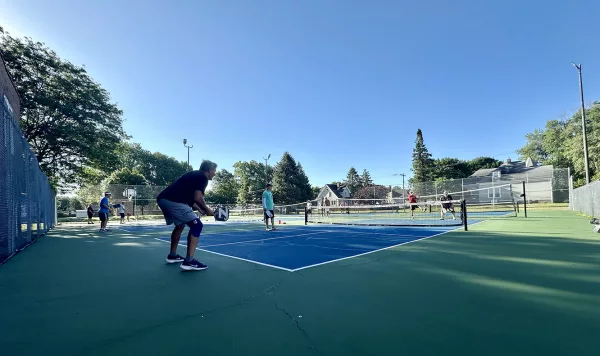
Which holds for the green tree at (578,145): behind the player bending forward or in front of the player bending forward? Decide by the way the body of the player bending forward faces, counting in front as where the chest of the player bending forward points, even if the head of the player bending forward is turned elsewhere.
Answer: in front

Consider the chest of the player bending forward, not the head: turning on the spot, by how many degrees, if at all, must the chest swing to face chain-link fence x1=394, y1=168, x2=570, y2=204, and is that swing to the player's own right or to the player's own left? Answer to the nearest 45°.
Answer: approximately 45° to the player's own left

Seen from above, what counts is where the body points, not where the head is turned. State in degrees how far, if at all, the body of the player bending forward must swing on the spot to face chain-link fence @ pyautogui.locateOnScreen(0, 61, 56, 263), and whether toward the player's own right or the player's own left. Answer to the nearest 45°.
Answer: approximately 135° to the player's own left

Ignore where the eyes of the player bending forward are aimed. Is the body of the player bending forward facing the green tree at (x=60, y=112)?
no

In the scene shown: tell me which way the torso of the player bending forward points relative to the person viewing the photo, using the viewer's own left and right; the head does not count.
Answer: facing to the right of the viewer

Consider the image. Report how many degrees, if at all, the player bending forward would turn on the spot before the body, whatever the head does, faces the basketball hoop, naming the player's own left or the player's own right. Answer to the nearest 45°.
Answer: approximately 90° to the player's own left

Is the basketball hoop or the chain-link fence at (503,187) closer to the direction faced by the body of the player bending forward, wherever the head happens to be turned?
the chain-link fence

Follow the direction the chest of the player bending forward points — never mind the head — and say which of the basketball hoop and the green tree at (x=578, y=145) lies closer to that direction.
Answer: the green tree

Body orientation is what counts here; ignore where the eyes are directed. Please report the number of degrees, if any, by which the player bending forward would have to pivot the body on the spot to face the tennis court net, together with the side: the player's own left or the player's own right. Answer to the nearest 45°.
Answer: approximately 45° to the player's own left

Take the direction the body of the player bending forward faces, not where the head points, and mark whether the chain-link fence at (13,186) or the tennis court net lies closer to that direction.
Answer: the tennis court net

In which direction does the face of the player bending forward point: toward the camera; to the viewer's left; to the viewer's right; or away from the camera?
to the viewer's right

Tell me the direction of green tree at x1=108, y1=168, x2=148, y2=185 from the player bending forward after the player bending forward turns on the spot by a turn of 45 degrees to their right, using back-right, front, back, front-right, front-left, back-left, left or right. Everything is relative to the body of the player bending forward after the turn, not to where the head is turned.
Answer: back-left
